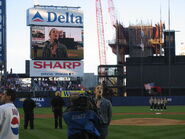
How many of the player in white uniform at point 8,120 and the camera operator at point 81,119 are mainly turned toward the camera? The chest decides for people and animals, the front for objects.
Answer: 0

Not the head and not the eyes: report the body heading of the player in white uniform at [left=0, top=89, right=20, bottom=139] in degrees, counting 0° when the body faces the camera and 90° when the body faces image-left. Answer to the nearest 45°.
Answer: approximately 135°

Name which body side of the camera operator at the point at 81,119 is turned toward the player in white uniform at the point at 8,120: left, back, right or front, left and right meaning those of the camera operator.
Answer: left

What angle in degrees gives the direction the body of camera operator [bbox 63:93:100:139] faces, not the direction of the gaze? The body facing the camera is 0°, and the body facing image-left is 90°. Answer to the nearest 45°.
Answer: approximately 180°
